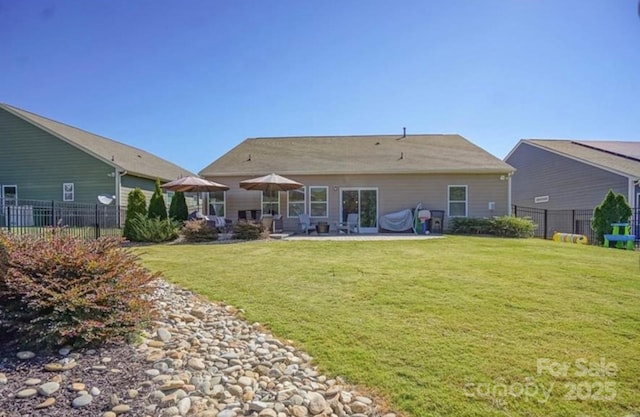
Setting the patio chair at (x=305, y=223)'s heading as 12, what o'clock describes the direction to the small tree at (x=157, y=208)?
The small tree is roughly at 4 o'clock from the patio chair.

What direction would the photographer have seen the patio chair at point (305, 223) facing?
facing the viewer and to the right of the viewer

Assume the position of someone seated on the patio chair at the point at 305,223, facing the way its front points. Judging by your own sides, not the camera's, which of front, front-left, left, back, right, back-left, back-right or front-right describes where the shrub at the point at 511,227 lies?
front-left

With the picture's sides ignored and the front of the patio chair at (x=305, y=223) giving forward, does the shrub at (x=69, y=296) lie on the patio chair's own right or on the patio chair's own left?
on the patio chair's own right

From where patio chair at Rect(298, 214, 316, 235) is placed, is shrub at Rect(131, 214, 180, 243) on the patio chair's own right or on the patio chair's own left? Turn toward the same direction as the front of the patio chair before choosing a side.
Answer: on the patio chair's own right

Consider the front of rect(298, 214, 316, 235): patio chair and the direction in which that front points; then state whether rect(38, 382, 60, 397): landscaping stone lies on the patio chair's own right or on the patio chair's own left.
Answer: on the patio chair's own right
